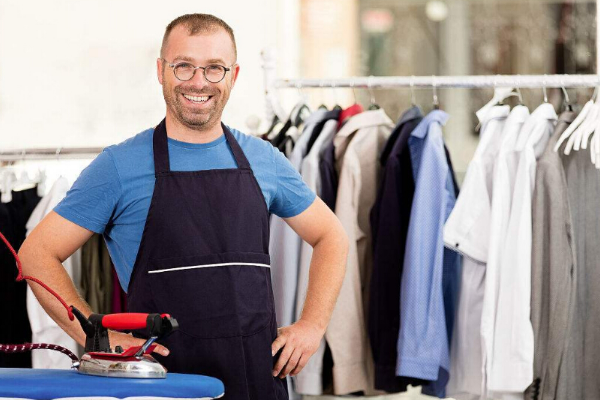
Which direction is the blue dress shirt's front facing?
to the viewer's left

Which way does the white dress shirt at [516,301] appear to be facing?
to the viewer's left

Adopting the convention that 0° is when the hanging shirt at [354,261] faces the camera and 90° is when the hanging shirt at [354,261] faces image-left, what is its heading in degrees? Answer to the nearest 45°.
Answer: approximately 90°

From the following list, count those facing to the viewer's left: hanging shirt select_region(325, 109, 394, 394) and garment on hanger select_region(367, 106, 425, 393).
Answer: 2

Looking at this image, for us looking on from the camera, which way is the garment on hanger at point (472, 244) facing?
facing to the left of the viewer

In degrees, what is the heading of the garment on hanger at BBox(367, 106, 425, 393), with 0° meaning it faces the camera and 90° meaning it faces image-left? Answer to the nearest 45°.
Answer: approximately 90°

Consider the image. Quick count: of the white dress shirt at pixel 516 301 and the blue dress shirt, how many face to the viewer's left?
2

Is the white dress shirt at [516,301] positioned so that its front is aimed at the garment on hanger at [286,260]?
yes

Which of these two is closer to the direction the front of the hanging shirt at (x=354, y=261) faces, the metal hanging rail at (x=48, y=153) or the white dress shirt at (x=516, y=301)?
the metal hanging rail
